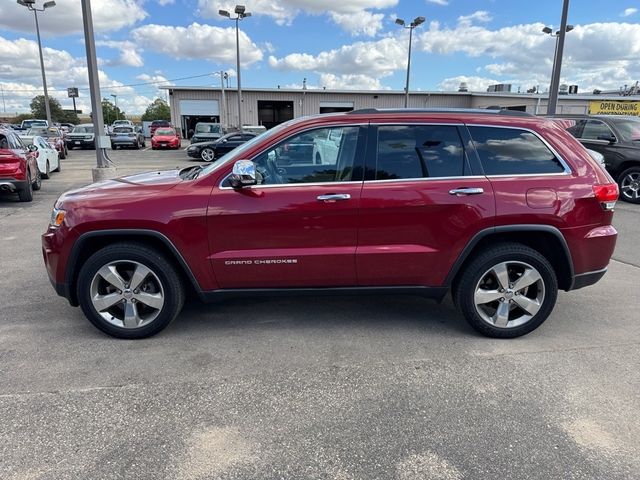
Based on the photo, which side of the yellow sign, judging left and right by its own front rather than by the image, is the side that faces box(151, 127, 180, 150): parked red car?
right

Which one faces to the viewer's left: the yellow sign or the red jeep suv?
the red jeep suv

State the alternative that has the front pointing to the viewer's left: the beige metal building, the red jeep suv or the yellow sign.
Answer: the red jeep suv

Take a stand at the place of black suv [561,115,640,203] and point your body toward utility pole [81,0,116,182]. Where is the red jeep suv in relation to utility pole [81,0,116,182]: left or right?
left

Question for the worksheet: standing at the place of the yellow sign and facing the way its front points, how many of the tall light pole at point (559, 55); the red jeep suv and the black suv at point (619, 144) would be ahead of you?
3

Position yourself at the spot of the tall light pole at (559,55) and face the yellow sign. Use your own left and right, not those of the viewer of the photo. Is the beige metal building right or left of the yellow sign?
left

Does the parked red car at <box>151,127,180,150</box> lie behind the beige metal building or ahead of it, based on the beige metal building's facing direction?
ahead

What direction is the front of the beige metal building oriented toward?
toward the camera

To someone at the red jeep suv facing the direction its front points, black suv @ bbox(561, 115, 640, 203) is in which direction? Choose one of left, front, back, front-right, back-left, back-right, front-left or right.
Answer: back-right

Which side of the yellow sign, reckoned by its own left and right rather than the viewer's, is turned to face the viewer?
front

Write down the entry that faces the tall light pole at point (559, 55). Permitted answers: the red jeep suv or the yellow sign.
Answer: the yellow sign

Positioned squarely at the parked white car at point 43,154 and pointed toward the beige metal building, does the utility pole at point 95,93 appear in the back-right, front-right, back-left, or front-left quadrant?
back-right

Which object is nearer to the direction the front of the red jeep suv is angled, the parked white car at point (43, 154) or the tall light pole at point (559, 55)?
the parked white car

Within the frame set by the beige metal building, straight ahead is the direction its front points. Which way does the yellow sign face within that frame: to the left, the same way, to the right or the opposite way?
the same way

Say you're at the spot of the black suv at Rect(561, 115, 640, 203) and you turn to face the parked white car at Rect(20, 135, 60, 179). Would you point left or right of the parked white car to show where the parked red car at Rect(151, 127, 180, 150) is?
right

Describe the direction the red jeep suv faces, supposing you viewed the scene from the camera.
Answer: facing to the left of the viewer

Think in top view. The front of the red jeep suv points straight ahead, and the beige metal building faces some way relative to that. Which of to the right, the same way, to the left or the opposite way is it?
to the left

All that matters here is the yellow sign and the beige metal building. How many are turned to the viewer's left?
0

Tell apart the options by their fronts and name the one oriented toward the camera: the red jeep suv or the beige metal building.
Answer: the beige metal building
